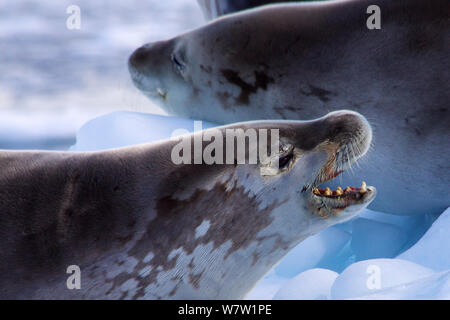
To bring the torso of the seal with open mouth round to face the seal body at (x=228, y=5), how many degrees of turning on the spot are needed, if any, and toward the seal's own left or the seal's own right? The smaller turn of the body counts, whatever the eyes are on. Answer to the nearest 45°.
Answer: approximately 90° to the seal's own left

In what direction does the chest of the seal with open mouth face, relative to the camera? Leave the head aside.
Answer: to the viewer's right

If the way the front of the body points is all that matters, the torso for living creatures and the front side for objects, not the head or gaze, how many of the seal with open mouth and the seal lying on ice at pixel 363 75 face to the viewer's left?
1

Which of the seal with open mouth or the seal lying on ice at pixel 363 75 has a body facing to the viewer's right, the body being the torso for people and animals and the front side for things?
the seal with open mouth

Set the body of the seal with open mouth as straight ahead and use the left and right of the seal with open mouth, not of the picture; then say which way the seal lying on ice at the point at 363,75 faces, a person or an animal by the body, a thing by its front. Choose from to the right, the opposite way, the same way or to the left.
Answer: the opposite way

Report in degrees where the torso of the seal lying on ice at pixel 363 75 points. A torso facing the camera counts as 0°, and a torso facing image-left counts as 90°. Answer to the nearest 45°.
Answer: approximately 90°

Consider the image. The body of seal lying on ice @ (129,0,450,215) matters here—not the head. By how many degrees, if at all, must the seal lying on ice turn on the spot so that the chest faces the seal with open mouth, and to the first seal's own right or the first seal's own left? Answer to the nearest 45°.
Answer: approximately 45° to the first seal's own left

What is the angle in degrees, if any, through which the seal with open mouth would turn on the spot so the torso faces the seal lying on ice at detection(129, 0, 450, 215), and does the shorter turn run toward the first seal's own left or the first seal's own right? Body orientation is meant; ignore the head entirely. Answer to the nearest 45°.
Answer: approximately 45° to the first seal's own left
